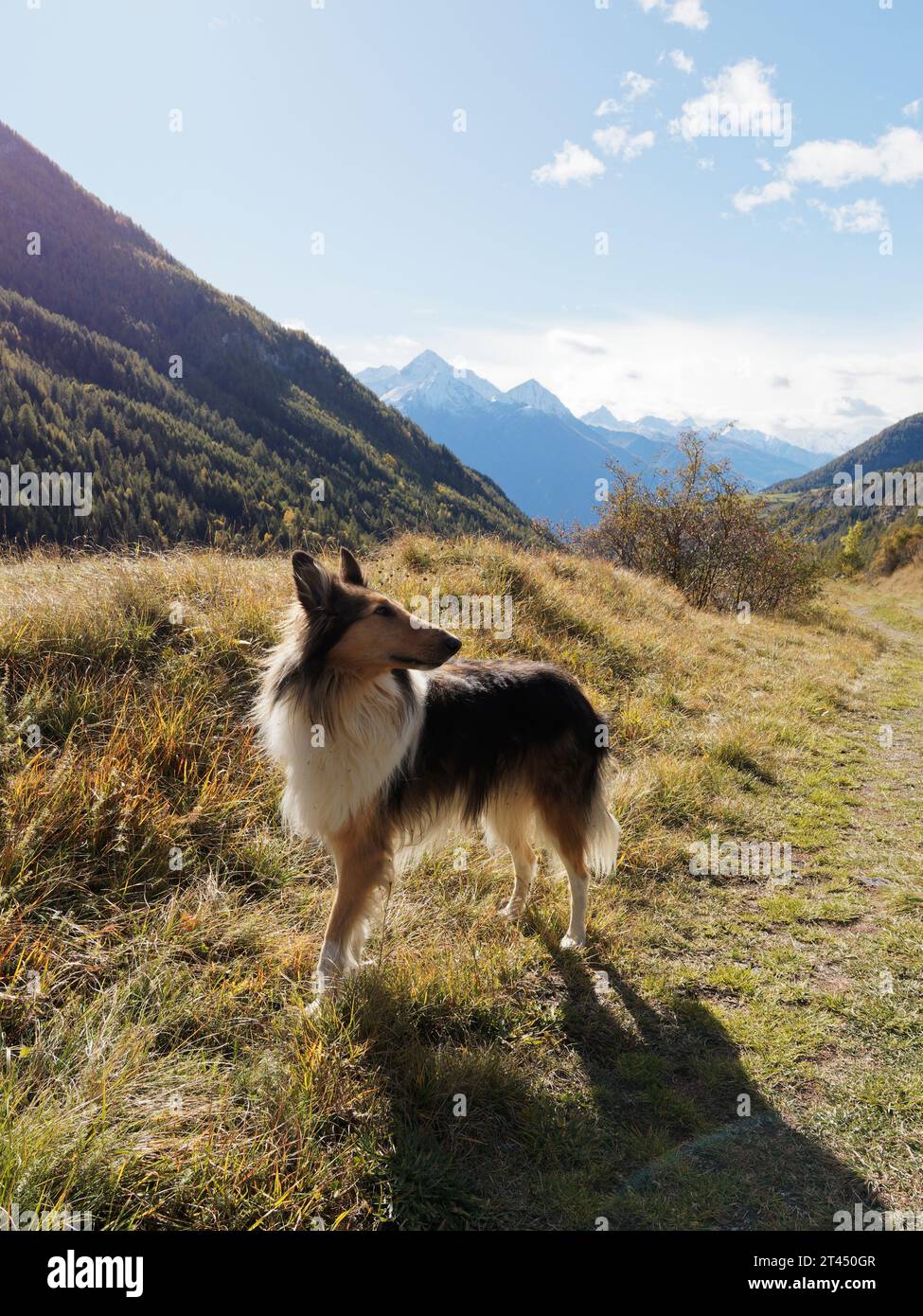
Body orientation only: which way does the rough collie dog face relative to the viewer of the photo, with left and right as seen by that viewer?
facing the viewer and to the left of the viewer

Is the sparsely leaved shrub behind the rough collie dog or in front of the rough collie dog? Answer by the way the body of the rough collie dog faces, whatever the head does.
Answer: behind
